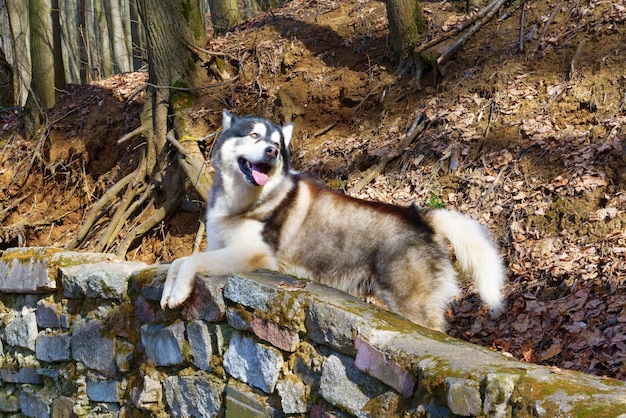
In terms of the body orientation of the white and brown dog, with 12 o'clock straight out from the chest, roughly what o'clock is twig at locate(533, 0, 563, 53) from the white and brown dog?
The twig is roughly at 4 o'clock from the white and brown dog.

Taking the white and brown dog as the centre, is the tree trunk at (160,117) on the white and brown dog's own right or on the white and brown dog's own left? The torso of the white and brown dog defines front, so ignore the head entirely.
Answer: on the white and brown dog's own right

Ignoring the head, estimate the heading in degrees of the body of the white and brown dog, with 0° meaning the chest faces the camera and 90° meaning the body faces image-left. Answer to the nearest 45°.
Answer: approximately 90°

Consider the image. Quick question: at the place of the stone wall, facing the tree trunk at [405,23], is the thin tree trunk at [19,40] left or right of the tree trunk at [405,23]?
left

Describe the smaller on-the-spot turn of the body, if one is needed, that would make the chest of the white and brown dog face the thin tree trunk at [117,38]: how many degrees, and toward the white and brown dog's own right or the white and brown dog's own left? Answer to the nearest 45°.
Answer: approximately 90° to the white and brown dog's own right

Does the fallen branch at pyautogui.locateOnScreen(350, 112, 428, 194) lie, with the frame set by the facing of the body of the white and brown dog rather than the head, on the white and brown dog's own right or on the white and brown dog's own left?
on the white and brown dog's own right

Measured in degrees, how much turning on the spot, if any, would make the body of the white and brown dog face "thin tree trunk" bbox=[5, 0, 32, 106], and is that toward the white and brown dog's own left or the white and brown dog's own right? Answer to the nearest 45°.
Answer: approximately 45° to the white and brown dog's own right

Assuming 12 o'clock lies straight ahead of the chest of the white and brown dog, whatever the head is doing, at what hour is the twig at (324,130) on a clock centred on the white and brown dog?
The twig is roughly at 3 o'clock from the white and brown dog.

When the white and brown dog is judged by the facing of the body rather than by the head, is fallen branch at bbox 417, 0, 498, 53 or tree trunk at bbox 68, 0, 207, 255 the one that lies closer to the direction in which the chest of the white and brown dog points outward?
the tree trunk

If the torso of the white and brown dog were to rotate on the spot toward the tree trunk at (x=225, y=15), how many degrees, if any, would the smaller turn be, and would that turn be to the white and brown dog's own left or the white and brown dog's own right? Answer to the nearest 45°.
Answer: approximately 90° to the white and brown dog's own right

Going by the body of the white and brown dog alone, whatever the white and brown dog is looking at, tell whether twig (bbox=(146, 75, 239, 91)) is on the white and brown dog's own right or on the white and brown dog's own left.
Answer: on the white and brown dog's own right

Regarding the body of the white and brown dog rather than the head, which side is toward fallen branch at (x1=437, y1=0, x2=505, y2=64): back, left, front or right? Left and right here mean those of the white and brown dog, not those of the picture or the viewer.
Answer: right
